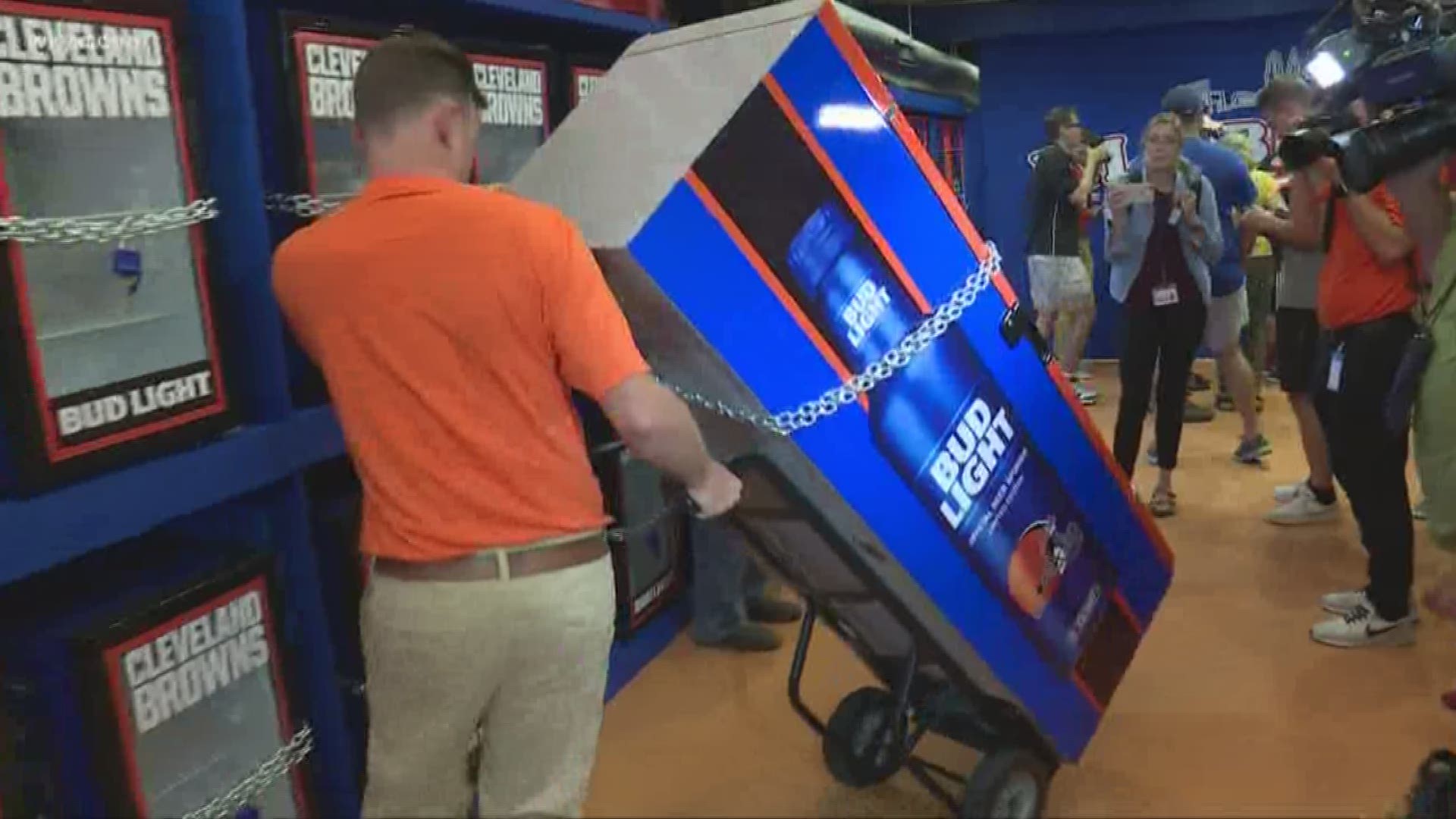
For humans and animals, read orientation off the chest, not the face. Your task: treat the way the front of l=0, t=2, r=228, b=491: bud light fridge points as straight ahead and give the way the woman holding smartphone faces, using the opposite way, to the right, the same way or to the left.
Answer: to the right

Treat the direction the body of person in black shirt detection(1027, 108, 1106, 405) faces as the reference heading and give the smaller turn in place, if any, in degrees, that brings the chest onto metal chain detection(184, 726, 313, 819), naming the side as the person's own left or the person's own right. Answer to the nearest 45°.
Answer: approximately 90° to the person's own right

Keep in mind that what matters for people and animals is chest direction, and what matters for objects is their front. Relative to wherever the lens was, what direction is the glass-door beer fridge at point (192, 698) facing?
facing the viewer and to the right of the viewer

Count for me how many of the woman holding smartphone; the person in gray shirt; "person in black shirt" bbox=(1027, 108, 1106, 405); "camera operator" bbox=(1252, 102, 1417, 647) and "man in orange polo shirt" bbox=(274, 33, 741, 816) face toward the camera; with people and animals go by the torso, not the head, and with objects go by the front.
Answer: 1

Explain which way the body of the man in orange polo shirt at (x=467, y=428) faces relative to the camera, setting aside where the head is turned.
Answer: away from the camera

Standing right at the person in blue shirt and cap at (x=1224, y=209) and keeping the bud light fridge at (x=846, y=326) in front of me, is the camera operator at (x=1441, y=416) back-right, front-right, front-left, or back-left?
front-left

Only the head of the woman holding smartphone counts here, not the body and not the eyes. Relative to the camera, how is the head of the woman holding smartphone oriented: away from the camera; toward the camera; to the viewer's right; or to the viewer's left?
toward the camera

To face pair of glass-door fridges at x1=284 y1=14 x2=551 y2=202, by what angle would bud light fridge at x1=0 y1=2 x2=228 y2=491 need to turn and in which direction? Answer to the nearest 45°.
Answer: approximately 90° to its left

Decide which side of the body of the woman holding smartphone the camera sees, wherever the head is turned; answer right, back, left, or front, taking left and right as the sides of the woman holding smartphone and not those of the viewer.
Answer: front

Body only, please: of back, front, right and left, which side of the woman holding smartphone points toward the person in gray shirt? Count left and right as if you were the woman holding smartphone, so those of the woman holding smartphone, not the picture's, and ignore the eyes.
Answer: left

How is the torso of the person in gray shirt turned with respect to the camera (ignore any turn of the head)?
to the viewer's left

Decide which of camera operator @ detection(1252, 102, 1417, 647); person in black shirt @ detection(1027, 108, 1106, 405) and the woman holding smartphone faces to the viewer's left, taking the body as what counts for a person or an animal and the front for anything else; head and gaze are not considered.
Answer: the camera operator

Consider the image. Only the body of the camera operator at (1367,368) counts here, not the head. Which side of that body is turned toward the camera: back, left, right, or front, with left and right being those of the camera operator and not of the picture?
left

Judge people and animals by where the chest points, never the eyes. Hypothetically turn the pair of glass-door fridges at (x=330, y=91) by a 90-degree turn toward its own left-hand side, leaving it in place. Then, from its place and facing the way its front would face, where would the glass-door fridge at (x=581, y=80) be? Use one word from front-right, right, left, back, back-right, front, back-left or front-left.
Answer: front
